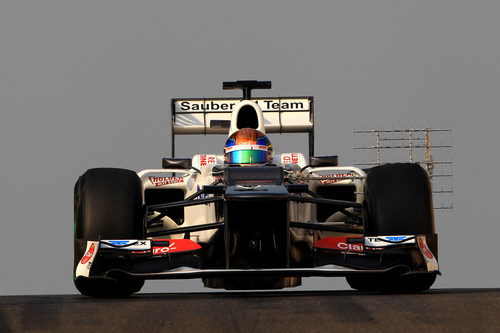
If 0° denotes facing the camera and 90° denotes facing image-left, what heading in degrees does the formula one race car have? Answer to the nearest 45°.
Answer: approximately 0°
